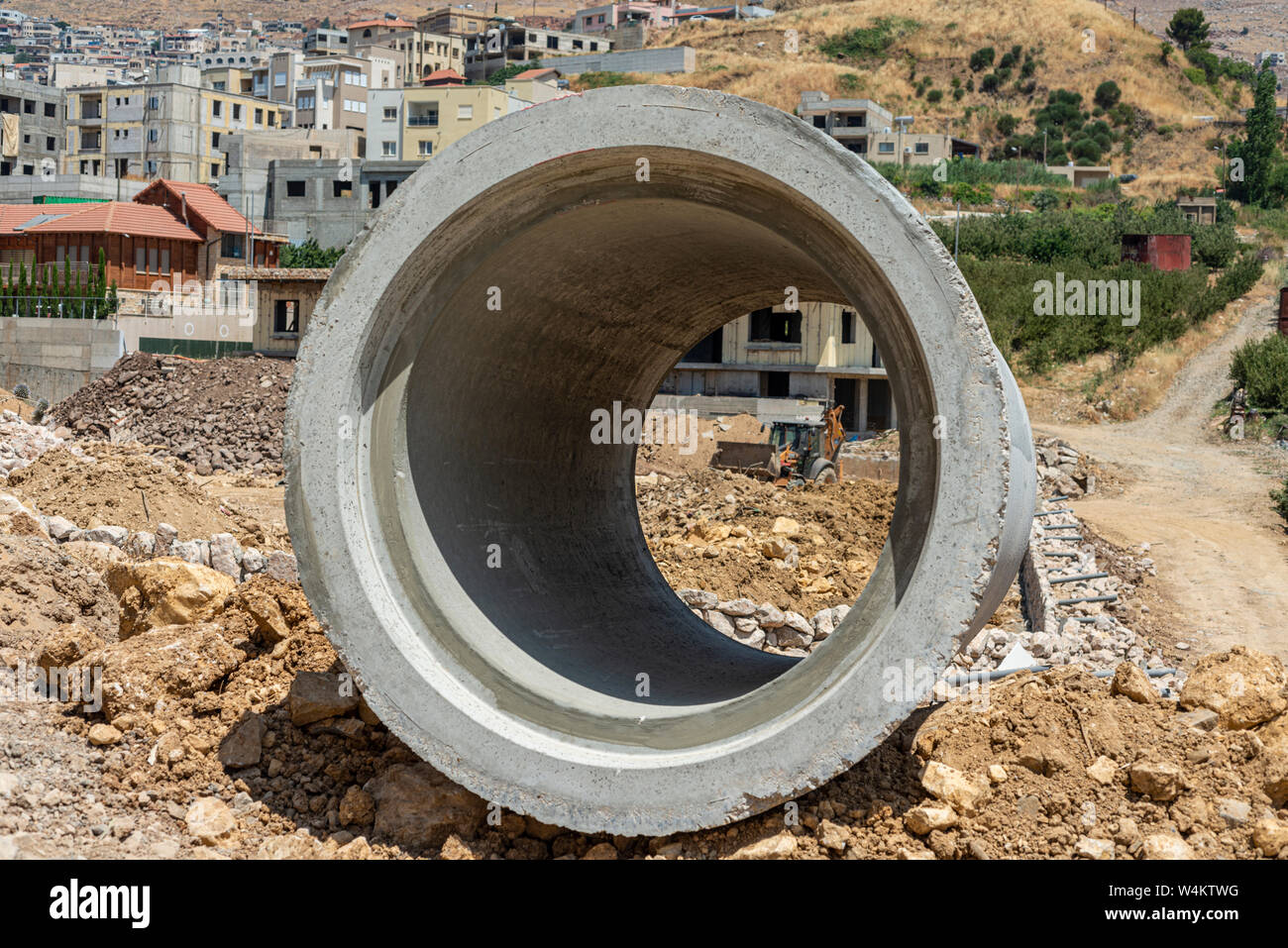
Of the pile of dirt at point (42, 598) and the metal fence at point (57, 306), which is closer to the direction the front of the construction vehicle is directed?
the pile of dirt

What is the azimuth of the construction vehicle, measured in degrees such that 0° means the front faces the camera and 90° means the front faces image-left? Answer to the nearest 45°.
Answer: approximately 45°

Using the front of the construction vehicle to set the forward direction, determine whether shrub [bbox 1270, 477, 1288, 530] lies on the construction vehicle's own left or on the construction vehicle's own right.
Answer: on the construction vehicle's own left

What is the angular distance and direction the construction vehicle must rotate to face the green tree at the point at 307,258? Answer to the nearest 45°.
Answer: approximately 90° to its right

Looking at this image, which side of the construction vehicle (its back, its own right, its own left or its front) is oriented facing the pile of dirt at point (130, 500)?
front

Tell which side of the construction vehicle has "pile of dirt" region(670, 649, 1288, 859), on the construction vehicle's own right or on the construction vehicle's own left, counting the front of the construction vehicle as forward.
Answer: on the construction vehicle's own left

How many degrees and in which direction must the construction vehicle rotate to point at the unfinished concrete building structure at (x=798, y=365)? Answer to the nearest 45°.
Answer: approximately 135° to its right
